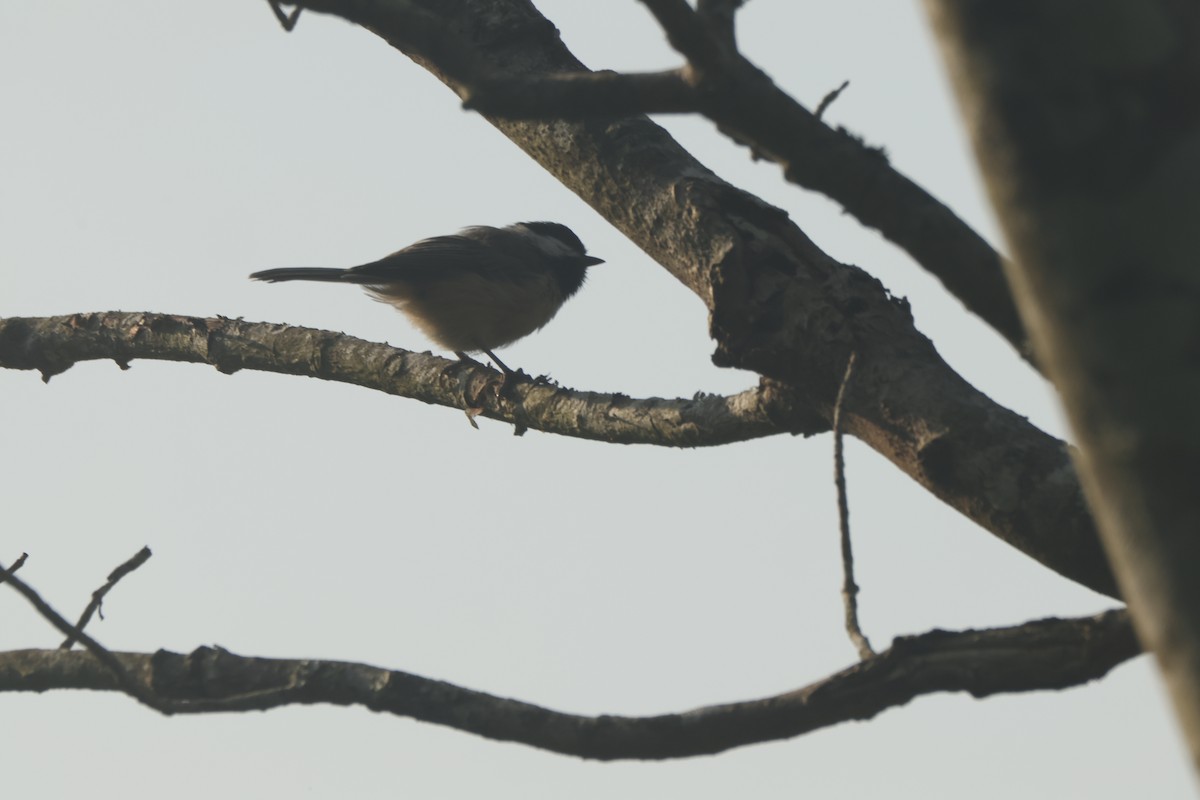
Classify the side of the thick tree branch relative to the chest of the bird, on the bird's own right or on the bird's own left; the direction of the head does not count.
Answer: on the bird's own right

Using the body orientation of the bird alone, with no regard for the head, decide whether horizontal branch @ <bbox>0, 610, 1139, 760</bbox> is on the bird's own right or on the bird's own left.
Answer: on the bird's own right

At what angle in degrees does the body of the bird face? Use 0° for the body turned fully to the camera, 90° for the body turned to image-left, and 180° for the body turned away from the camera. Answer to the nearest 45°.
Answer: approximately 270°
